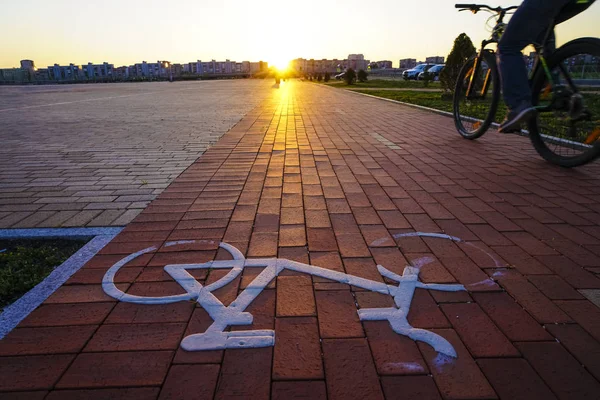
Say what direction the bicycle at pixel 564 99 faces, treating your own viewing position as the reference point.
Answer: facing away from the viewer and to the left of the viewer

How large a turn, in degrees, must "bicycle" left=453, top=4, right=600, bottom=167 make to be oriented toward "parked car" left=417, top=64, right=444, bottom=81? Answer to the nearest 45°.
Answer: approximately 45° to its right

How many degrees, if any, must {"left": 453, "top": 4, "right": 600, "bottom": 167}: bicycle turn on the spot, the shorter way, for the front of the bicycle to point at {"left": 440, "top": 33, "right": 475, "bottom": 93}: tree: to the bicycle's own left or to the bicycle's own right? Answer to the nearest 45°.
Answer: approximately 45° to the bicycle's own right
